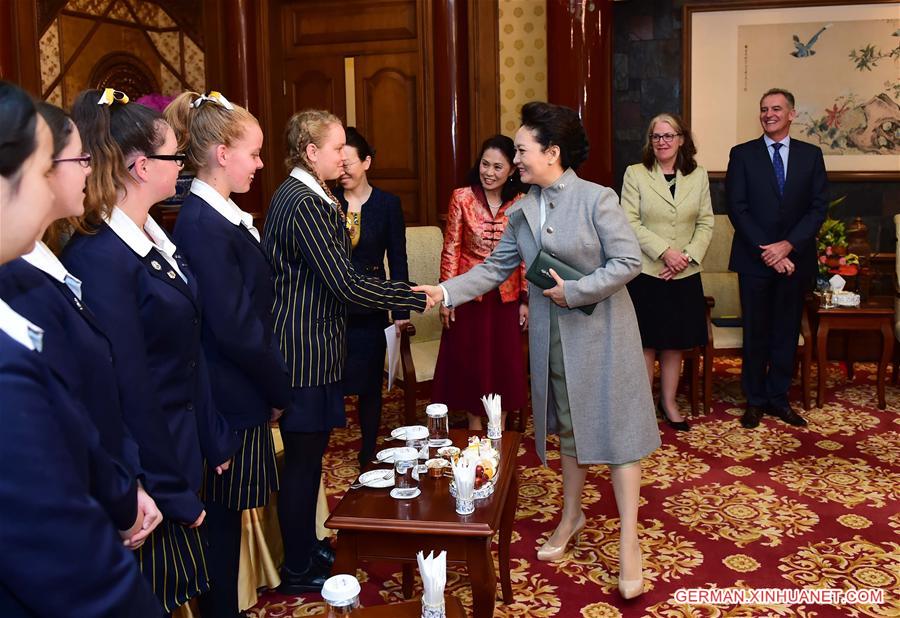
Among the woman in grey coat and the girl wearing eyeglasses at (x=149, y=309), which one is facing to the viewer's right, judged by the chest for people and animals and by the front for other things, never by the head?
the girl wearing eyeglasses

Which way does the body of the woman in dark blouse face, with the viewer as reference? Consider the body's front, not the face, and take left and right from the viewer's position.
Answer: facing the viewer and to the left of the viewer

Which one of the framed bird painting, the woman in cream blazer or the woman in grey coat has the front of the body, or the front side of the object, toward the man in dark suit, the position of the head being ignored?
the framed bird painting

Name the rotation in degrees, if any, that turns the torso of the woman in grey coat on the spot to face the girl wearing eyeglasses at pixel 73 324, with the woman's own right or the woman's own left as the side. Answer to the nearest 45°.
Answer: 0° — they already face them

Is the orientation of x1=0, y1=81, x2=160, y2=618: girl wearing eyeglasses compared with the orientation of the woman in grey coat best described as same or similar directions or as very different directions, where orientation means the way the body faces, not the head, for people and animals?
very different directions

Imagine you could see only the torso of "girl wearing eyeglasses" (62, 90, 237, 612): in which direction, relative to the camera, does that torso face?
to the viewer's right

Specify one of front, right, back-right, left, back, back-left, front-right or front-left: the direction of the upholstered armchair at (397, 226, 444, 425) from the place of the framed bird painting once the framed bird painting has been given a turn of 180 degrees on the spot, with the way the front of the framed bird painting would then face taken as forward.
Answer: back-left

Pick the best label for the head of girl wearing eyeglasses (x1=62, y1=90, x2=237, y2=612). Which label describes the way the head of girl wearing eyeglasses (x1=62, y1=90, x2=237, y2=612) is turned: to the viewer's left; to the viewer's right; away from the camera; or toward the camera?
to the viewer's right

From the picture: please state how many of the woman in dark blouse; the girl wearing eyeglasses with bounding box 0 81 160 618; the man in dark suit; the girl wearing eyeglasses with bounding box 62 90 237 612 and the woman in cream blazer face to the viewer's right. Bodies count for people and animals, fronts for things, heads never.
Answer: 2

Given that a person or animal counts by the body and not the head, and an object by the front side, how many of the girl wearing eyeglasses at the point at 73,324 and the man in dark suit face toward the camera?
1

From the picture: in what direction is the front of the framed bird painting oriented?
toward the camera

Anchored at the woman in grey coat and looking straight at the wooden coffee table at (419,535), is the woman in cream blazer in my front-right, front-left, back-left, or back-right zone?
back-right
